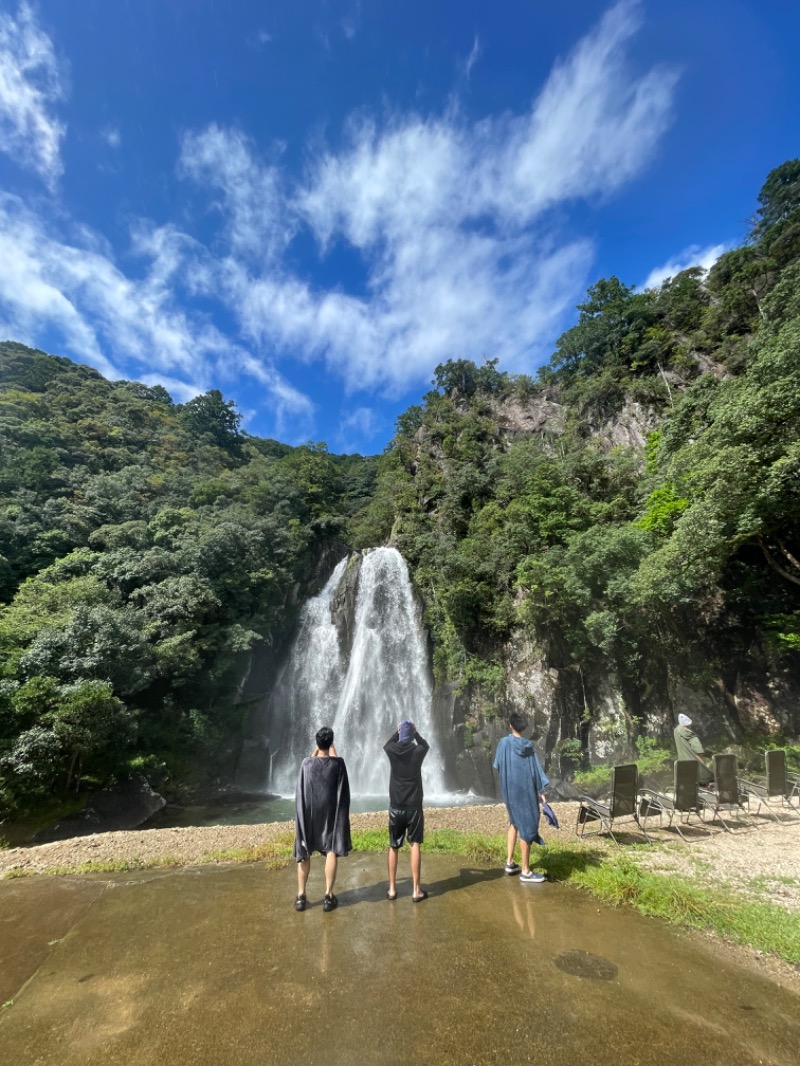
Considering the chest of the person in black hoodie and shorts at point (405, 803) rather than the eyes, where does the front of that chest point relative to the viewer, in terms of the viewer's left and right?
facing away from the viewer

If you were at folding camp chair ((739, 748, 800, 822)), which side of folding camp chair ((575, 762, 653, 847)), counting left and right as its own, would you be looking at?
right

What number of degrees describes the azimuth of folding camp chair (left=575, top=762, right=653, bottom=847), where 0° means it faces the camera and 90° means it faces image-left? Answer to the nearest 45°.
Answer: approximately 135°

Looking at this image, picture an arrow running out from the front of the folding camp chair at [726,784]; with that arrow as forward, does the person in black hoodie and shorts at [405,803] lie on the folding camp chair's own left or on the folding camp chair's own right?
on the folding camp chair's own left

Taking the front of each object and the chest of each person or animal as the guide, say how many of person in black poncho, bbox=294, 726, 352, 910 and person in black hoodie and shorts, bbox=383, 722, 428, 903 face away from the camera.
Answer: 2

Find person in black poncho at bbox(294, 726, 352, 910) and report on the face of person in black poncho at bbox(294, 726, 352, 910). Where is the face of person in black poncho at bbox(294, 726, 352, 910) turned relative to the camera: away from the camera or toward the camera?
away from the camera

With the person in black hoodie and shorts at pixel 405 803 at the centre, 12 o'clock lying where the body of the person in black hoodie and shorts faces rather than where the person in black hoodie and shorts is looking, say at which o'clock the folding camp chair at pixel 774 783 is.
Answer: The folding camp chair is roughly at 2 o'clock from the person in black hoodie and shorts.

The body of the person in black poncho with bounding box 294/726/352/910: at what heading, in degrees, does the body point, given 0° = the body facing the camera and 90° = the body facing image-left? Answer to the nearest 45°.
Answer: approximately 180°

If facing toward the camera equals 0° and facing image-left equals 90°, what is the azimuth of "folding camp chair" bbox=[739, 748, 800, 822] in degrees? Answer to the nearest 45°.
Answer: approximately 135°

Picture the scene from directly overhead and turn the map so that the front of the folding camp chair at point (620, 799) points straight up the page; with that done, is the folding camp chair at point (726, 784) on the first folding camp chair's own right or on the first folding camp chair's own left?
on the first folding camp chair's own right
